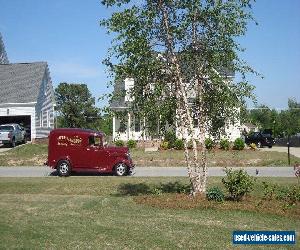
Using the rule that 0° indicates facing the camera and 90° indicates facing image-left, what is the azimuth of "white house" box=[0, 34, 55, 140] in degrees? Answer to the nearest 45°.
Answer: approximately 0°

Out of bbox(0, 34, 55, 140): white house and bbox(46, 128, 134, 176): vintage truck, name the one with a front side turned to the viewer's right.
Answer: the vintage truck

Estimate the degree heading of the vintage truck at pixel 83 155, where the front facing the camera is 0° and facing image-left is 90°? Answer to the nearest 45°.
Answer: approximately 270°

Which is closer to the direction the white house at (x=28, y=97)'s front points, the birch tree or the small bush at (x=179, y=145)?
the birch tree

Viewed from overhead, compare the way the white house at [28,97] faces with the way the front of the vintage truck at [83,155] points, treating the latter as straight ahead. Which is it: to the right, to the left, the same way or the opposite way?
to the right

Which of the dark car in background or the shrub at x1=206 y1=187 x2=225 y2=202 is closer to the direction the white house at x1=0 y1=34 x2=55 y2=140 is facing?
the shrub

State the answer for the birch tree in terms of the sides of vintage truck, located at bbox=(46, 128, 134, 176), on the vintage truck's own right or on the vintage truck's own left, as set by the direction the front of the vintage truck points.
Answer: on the vintage truck's own right
